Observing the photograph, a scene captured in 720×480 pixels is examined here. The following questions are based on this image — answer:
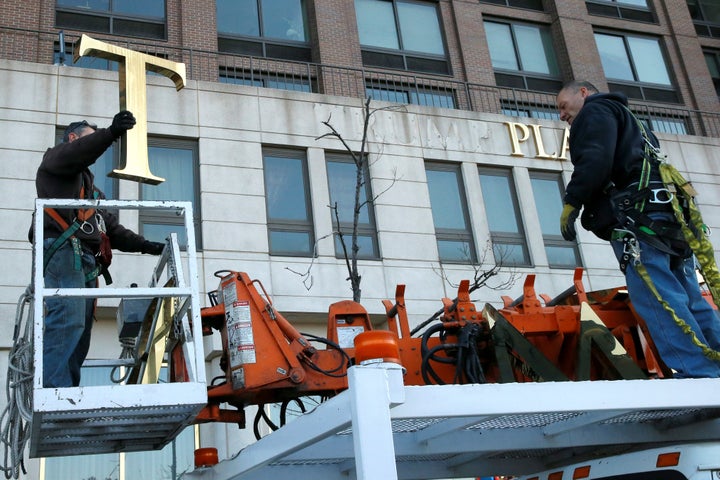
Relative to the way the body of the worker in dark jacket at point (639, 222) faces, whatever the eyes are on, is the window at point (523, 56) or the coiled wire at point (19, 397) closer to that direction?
the coiled wire

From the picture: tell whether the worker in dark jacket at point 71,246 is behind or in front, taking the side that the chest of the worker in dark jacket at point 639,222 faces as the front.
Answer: in front

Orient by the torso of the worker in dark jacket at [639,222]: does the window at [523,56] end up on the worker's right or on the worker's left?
on the worker's right

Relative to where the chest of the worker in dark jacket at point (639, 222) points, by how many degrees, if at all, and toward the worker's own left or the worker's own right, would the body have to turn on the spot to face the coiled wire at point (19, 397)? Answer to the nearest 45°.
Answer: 0° — they already face it

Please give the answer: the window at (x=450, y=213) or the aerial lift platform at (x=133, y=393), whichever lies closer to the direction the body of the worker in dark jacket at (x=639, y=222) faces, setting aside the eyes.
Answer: the aerial lift platform

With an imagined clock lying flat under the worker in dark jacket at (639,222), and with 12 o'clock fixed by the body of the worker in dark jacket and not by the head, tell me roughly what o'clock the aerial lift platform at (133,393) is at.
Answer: The aerial lift platform is roughly at 11 o'clock from the worker in dark jacket.

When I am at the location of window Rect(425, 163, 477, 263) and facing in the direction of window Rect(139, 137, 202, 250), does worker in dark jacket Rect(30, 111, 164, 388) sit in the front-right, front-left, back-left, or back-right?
front-left

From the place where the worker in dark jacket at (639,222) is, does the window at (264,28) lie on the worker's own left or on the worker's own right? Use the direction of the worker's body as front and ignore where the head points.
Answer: on the worker's own right

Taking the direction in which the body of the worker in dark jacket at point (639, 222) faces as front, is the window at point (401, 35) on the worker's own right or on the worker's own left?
on the worker's own right

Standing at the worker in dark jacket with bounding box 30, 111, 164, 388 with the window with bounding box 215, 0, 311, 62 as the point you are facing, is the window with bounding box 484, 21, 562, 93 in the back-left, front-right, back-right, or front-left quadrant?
front-right

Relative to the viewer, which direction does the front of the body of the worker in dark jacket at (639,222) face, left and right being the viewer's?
facing to the left of the viewer

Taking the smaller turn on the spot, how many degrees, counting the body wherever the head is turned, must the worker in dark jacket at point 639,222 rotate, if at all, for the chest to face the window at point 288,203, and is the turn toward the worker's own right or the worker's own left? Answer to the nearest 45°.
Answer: approximately 45° to the worker's own right

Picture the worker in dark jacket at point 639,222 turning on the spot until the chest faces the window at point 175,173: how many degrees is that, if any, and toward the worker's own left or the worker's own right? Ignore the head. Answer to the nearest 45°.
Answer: approximately 45° to the worker's own right

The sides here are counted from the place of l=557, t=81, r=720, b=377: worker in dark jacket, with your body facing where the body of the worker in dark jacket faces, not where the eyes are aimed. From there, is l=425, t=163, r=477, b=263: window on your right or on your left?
on your right

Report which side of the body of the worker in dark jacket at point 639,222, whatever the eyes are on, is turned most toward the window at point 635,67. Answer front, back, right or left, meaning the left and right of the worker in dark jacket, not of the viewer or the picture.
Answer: right
